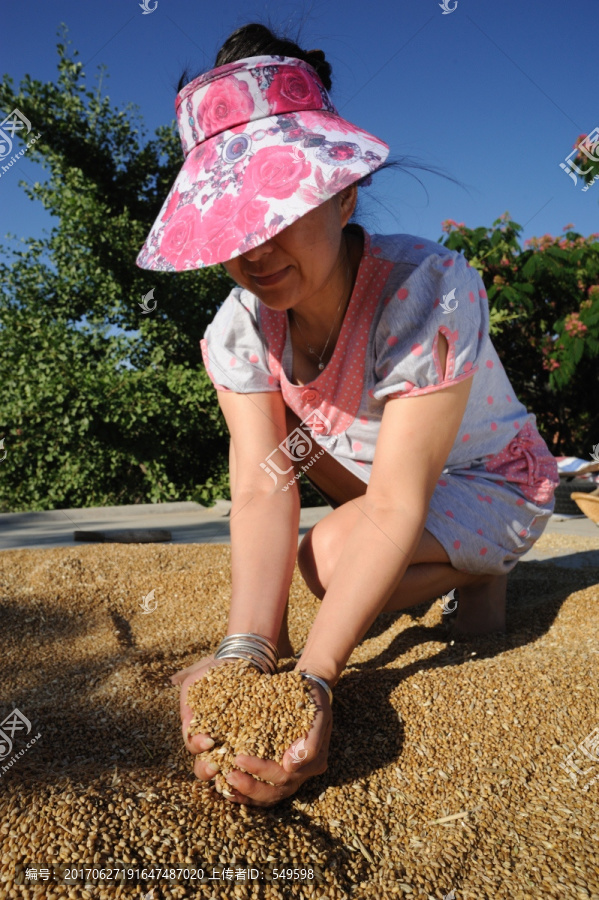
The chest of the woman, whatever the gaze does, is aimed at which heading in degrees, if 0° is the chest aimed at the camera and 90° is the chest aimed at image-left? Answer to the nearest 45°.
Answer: approximately 45°
